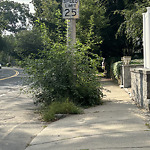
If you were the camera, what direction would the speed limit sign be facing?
facing the viewer

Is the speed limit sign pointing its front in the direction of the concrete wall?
no
